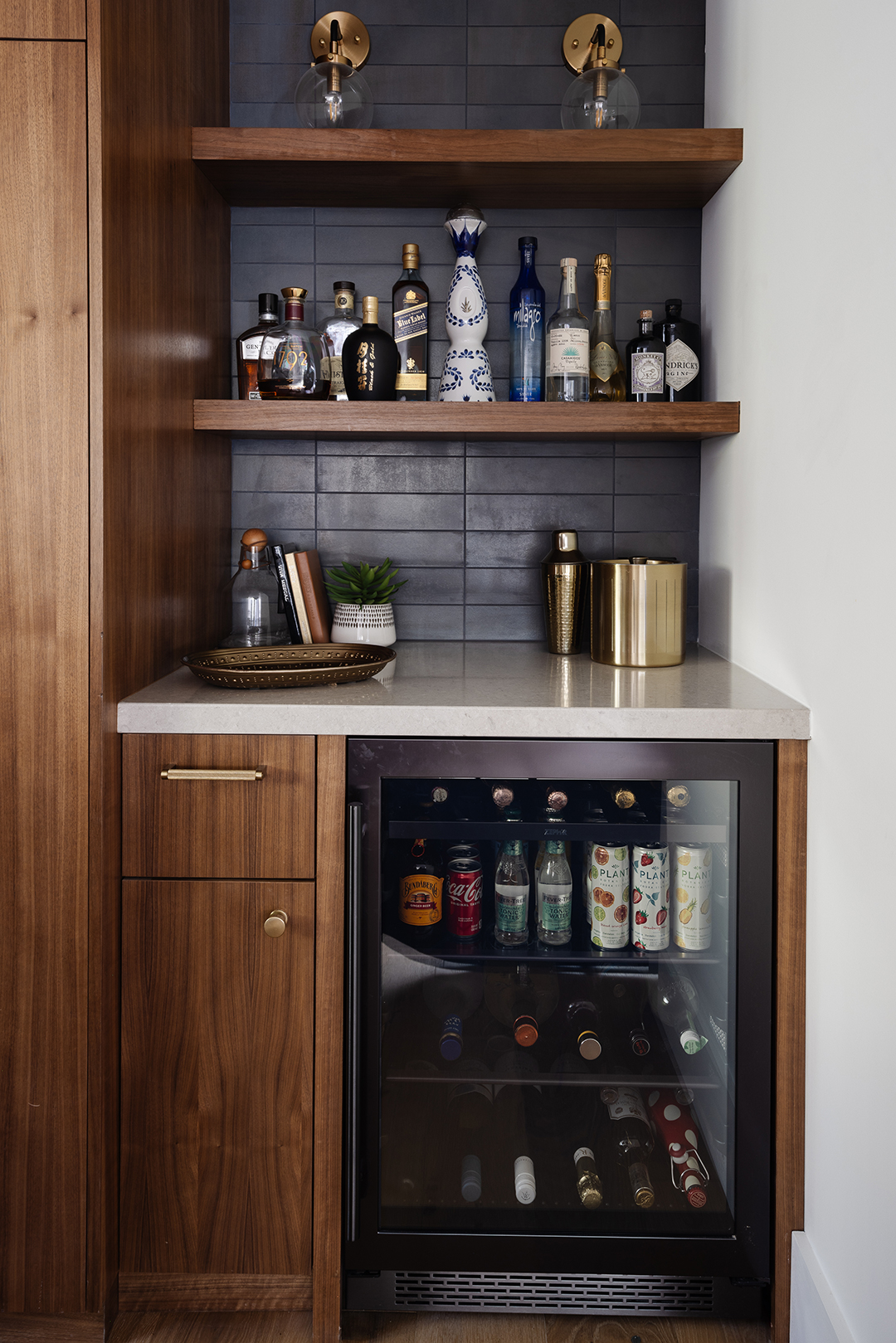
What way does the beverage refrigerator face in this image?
toward the camera

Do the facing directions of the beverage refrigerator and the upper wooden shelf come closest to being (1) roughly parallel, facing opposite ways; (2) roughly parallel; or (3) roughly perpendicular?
roughly parallel

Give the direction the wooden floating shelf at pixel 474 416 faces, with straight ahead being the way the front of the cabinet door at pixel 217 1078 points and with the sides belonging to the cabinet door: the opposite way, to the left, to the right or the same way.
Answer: the same way

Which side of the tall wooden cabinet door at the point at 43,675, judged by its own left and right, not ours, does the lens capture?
front

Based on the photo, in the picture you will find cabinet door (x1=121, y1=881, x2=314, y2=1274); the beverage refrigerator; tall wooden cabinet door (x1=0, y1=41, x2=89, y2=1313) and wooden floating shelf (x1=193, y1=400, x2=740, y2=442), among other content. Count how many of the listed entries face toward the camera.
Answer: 4

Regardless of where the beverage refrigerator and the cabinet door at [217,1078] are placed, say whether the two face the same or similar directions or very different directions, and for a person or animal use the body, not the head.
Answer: same or similar directions

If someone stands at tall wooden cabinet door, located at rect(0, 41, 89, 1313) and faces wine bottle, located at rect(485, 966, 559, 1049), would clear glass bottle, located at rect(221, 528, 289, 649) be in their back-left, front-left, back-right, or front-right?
front-left

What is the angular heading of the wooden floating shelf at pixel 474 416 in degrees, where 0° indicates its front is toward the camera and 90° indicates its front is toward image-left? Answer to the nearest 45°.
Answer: approximately 0°

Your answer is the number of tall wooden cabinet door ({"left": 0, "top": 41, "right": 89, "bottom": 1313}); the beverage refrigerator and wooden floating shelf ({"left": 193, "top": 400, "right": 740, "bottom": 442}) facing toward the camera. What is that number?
3
